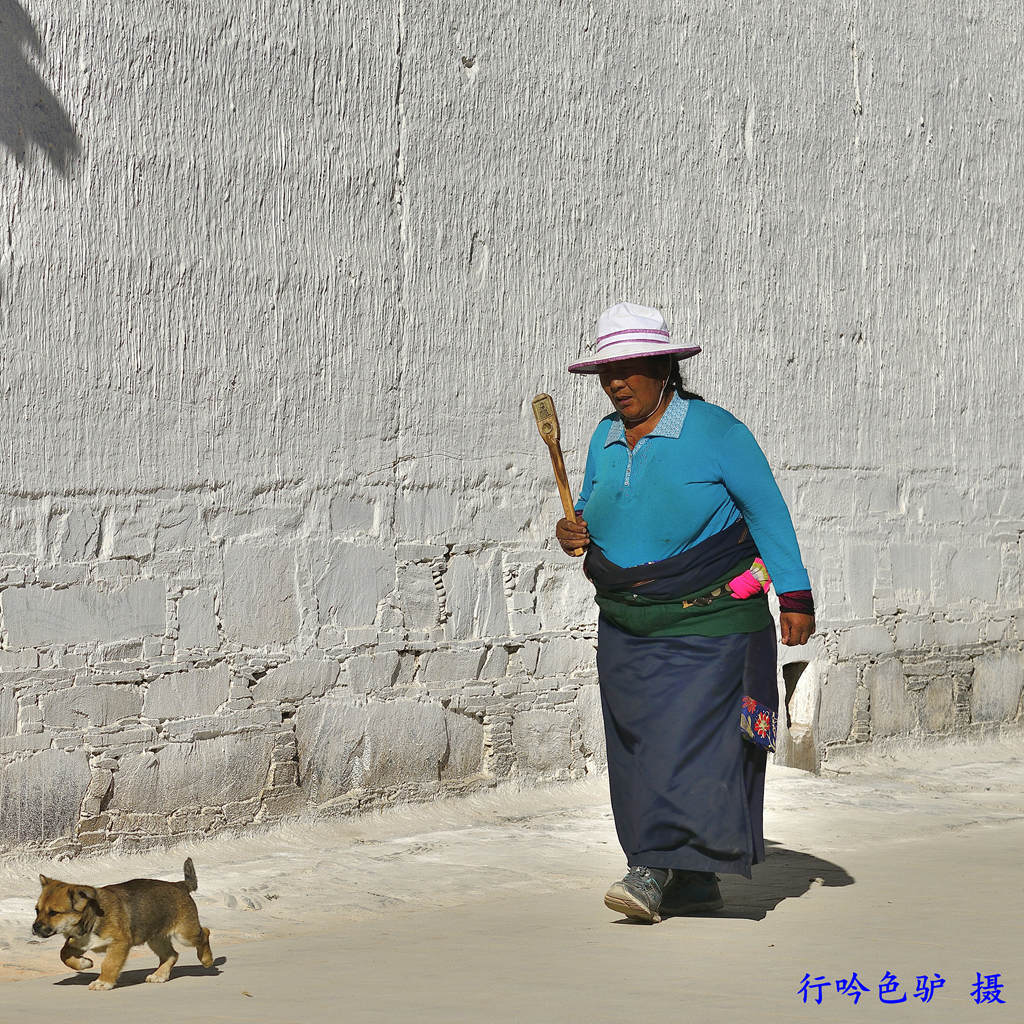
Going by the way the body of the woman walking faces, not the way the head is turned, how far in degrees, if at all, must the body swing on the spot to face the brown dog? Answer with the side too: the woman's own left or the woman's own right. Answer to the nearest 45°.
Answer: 0° — they already face it

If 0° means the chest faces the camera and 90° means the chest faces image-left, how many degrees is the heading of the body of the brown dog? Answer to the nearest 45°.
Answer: approximately 90°

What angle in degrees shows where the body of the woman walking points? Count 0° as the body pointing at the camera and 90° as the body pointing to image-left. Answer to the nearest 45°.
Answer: approximately 45°
